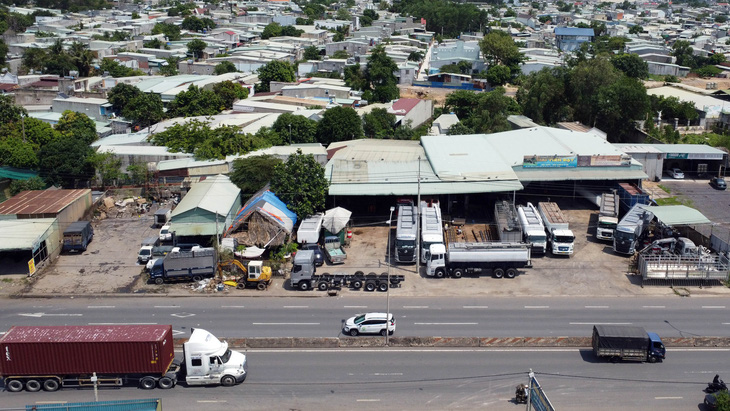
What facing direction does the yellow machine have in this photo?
to the viewer's left

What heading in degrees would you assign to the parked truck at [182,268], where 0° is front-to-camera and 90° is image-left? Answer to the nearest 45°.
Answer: approximately 90°

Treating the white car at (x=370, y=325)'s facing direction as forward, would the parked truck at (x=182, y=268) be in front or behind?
in front

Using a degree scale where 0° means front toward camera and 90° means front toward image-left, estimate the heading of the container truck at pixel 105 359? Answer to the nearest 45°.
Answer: approximately 270°

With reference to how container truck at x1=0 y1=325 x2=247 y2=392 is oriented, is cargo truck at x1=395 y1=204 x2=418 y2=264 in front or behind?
in front

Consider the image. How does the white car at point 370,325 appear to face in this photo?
to the viewer's left

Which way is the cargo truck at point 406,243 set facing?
toward the camera

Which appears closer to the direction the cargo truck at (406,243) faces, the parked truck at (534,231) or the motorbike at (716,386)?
the motorbike

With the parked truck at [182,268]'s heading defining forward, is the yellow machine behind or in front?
behind

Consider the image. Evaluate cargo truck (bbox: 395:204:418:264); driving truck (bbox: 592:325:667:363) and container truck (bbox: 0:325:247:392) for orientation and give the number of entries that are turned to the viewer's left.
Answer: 0

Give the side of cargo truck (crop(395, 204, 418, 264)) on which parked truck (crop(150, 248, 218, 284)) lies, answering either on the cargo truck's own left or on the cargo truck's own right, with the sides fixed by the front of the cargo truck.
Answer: on the cargo truck's own right

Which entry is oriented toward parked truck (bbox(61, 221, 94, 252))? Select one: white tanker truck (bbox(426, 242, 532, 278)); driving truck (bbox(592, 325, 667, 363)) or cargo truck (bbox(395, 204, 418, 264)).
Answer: the white tanker truck

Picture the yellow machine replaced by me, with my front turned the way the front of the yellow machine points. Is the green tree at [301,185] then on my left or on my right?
on my right

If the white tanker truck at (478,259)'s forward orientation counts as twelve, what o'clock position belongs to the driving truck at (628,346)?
The driving truck is roughly at 8 o'clock from the white tanker truck.

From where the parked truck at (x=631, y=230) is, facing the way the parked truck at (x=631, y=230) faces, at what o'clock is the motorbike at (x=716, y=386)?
The motorbike is roughly at 10 o'clock from the parked truck.

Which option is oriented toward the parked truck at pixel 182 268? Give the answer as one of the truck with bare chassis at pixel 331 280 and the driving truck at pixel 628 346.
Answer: the truck with bare chassis

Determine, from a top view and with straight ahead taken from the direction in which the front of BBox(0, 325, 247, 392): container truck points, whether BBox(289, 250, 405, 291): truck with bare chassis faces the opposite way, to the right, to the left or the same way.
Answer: the opposite way
